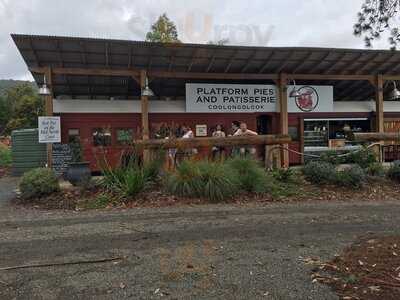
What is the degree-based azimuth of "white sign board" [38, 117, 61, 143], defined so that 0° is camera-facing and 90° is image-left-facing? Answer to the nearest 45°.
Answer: approximately 0°

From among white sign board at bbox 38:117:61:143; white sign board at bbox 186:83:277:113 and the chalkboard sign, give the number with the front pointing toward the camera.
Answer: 3

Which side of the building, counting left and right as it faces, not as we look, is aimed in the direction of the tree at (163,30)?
back

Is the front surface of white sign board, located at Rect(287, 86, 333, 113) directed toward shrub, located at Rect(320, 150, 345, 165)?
yes

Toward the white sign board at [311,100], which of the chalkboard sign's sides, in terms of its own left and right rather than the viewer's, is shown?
left

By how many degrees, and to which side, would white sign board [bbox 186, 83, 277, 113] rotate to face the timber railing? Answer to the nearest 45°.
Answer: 0° — it already faces it

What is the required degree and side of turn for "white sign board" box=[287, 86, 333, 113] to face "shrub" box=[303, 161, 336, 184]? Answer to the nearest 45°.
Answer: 0° — it already faces it

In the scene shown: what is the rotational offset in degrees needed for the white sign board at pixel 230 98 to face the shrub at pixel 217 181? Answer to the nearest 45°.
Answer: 0° — it already faces it
